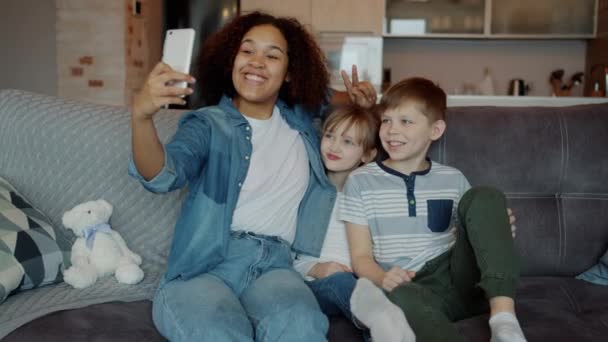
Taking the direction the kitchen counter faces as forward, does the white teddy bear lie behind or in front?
in front

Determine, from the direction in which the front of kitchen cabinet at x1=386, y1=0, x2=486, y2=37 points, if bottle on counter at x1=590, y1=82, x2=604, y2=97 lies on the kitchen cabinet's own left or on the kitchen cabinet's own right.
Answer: on the kitchen cabinet's own left

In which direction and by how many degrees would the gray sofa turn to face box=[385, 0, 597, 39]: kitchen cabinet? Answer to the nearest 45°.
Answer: approximately 180°

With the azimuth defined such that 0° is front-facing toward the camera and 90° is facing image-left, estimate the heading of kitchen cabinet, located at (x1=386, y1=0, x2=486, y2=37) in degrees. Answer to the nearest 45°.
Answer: approximately 0°

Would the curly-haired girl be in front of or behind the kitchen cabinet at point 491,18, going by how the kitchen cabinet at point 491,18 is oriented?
in front

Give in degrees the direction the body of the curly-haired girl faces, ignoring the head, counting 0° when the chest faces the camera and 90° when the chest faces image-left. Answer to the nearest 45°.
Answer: approximately 0°
